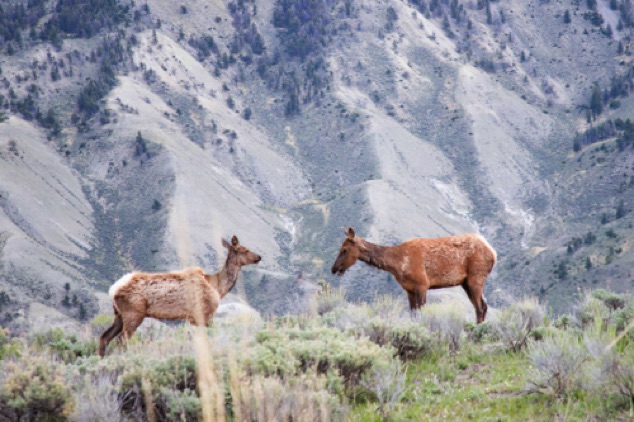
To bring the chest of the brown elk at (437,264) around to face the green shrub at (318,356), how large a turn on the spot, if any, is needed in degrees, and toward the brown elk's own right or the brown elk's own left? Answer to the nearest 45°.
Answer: approximately 90° to the brown elk's own left

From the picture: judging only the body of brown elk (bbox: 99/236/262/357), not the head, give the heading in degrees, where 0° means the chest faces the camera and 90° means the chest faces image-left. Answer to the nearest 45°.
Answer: approximately 270°

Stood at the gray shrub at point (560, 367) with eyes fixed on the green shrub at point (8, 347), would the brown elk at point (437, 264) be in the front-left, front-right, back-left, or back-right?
front-right

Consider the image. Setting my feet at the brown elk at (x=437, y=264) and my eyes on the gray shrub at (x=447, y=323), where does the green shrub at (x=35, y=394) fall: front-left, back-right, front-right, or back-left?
front-right

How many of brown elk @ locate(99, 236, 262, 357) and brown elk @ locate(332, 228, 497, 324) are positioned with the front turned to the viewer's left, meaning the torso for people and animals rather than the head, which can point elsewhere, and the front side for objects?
1

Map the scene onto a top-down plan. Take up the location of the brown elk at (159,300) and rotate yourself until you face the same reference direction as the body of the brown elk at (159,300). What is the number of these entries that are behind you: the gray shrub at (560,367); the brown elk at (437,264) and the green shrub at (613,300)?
0

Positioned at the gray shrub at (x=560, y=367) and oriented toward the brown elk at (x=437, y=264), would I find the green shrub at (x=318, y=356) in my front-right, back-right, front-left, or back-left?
front-left

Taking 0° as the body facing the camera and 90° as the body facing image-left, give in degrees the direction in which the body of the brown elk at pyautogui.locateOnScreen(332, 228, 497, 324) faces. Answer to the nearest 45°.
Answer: approximately 90°

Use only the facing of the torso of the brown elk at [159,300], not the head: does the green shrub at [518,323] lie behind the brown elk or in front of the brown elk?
in front

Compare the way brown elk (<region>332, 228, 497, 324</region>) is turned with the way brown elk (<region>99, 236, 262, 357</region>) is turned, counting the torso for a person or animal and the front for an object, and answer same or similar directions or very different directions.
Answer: very different directions

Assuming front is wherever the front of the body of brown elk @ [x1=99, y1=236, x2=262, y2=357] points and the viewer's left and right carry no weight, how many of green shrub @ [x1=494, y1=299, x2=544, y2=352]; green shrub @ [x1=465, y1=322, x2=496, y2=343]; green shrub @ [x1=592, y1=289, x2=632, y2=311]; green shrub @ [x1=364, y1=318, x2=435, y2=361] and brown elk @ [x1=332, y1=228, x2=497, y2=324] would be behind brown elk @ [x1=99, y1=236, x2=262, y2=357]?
0

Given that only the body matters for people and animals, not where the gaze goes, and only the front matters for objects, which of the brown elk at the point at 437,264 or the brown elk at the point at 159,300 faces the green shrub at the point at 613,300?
the brown elk at the point at 159,300

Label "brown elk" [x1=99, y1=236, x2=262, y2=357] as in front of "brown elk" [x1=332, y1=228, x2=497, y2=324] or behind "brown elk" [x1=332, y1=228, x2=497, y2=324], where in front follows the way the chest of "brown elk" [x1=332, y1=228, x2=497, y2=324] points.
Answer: in front

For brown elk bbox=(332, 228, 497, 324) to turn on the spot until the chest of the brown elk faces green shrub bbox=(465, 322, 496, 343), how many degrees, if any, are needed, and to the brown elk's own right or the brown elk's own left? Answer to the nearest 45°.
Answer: approximately 90° to the brown elk's own left

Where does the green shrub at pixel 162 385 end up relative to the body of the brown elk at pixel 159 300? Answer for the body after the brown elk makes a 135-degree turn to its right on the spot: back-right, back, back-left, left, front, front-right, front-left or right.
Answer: front-left

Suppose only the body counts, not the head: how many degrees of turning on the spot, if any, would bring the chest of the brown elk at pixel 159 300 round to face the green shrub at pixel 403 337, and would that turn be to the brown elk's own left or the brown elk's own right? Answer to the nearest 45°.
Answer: approximately 45° to the brown elk's own right
